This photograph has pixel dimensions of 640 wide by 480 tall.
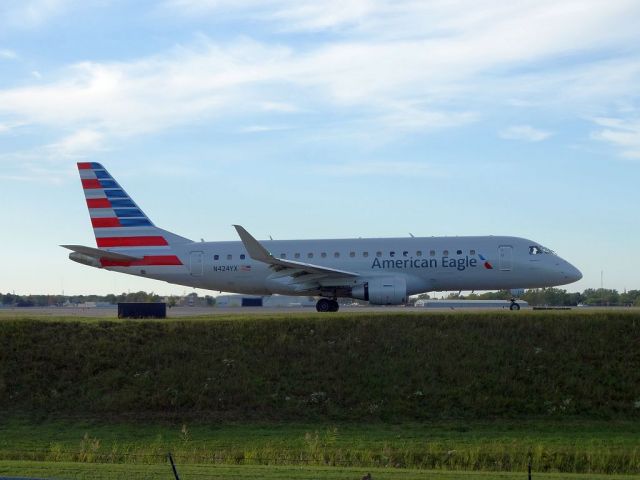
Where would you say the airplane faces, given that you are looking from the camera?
facing to the right of the viewer
